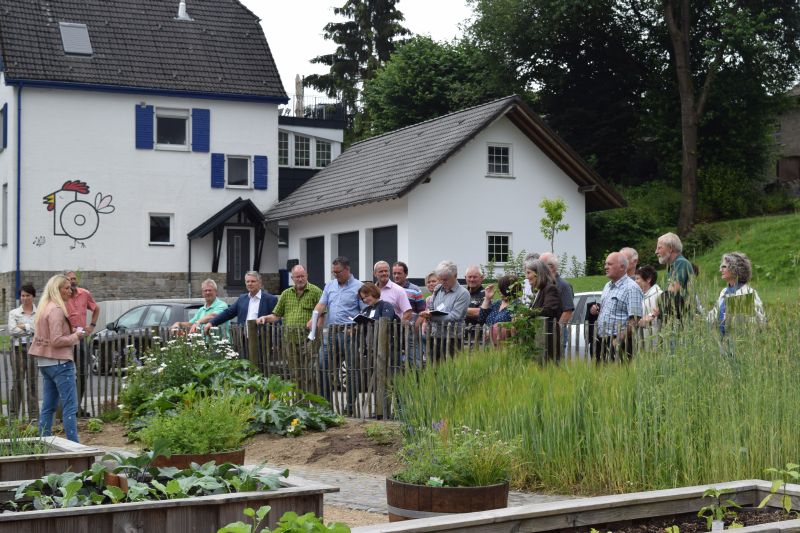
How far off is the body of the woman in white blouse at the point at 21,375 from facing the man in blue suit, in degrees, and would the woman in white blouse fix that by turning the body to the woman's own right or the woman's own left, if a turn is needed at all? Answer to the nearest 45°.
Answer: approximately 90° to the woman's own left

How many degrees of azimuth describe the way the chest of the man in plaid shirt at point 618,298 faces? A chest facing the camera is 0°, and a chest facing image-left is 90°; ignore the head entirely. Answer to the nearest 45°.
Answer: approximately 45°

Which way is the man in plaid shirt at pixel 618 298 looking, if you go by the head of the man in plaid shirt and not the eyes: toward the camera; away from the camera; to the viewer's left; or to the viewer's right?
to the viewer's left

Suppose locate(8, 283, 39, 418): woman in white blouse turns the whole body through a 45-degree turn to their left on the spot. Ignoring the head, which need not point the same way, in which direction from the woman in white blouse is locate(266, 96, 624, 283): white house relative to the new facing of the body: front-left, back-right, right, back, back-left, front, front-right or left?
left

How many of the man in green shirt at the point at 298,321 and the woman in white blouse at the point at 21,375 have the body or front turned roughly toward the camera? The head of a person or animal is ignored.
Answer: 2

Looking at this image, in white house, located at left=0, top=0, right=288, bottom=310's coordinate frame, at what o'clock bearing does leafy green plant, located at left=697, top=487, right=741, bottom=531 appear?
The leafy green plant is roughly at 12 o'clock from the white house.

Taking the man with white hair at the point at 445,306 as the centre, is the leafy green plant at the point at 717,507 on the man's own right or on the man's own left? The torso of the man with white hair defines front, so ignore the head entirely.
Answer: on the man's own left

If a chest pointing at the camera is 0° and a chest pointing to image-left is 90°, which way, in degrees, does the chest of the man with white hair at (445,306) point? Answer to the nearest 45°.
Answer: approximately 45°
